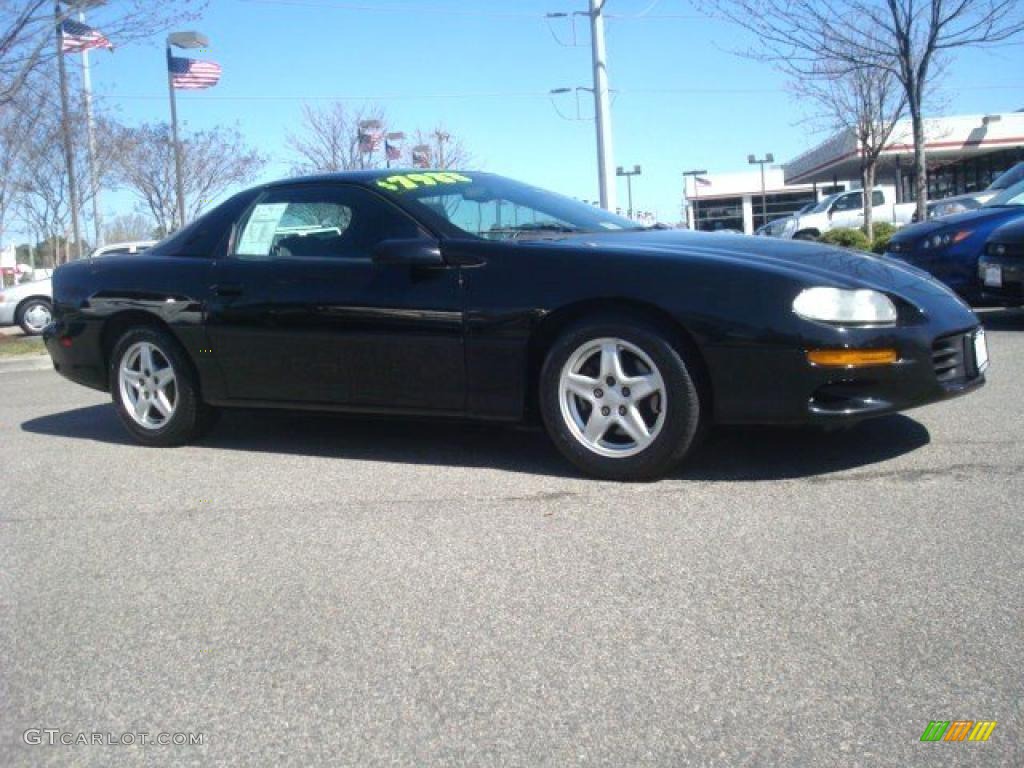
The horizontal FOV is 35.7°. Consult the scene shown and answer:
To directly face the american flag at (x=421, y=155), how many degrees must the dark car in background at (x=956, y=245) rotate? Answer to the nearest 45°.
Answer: approximately 90° to its right

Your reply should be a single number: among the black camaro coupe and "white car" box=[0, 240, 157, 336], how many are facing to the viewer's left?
1

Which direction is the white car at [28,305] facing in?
to the viewer's left

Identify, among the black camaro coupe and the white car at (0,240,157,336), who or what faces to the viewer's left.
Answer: the white car

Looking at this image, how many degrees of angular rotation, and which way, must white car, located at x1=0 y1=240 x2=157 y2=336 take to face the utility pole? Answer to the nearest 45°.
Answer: approximately 180°

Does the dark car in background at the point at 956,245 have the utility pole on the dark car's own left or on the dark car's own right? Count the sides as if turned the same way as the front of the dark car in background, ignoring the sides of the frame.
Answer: on the dark car's own right

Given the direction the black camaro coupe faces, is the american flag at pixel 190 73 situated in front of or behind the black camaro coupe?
behind

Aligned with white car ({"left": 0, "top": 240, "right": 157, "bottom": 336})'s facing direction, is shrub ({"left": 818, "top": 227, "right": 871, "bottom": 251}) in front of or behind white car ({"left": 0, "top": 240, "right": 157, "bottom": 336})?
behind

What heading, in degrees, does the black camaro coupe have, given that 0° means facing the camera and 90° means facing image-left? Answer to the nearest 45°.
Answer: approximately 315°

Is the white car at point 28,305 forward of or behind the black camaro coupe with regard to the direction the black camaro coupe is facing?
behind

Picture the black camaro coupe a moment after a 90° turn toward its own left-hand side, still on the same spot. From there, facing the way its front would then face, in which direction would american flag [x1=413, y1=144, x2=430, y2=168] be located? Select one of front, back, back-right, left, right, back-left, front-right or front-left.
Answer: front-left
